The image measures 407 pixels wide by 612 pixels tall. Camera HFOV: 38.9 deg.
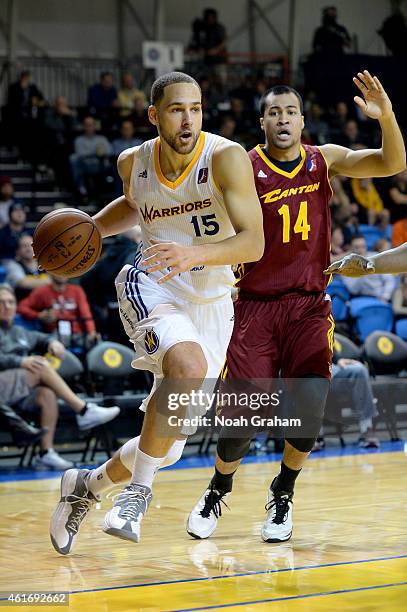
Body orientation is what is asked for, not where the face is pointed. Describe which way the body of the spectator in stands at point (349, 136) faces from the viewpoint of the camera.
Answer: toward the camera

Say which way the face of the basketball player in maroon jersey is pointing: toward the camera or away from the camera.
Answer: toward the camera

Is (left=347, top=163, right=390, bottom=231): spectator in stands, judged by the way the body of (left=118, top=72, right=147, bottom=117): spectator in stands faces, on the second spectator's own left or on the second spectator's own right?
on the second spectator's own left

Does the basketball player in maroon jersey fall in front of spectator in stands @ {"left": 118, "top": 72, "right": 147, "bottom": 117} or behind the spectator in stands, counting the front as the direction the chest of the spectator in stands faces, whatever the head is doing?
in front

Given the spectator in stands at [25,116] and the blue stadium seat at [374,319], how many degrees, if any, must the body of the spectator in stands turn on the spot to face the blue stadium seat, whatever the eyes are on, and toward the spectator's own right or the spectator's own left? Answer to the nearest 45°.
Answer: approximately 45° to the spectator's own left

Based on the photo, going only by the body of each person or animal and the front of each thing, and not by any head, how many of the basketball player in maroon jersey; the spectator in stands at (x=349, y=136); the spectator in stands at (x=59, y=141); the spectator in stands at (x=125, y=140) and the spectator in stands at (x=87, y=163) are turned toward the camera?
5

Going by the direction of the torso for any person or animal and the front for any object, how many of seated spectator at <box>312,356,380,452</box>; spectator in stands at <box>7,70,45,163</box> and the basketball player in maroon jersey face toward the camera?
3

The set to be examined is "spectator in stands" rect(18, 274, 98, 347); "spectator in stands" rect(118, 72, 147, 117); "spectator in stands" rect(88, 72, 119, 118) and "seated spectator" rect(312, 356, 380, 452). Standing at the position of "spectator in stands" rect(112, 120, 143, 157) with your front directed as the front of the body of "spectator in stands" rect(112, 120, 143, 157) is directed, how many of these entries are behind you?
2

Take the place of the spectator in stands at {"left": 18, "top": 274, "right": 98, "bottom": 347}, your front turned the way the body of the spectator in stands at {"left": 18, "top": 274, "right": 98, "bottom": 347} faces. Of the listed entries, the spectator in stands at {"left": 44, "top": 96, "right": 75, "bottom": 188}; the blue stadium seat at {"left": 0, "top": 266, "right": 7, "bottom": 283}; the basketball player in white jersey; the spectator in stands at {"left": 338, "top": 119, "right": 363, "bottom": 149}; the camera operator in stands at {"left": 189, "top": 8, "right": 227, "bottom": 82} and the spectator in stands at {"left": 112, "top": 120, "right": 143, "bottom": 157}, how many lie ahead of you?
1

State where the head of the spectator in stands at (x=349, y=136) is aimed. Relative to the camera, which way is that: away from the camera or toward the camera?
toward the camera

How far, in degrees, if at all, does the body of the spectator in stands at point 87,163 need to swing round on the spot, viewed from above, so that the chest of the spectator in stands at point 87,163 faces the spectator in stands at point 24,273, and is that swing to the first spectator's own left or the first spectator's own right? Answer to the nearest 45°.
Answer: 0° — they already face them

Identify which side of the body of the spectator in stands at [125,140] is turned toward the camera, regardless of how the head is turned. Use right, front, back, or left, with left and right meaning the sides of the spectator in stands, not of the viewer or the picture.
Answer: front

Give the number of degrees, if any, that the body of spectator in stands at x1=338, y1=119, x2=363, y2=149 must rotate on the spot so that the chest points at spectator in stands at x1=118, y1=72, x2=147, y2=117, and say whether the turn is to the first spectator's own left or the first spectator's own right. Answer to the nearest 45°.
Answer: approximately 90° to the first spectator's own right

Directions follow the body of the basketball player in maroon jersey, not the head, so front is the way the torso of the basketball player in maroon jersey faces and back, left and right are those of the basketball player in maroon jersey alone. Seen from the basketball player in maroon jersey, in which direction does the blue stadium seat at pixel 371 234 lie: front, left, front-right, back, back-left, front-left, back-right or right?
back

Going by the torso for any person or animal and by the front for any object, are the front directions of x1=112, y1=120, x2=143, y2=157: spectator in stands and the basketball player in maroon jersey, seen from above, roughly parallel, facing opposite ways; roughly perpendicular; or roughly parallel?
roughly parallel

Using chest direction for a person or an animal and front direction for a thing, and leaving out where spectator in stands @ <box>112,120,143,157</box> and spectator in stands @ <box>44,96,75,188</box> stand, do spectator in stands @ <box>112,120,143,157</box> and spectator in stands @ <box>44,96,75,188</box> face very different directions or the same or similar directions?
same or similar directions
